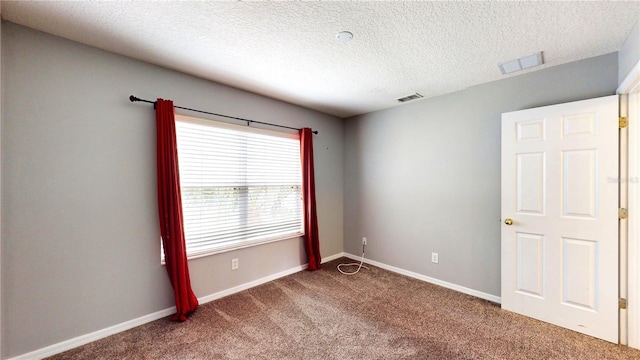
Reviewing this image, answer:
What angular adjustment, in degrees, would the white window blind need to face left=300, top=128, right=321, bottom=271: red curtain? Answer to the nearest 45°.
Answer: approximately 45° to its left

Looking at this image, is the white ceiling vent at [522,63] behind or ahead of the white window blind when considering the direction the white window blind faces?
ahead

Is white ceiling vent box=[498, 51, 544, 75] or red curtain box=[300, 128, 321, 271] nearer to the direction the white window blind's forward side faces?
the white ceiling vent

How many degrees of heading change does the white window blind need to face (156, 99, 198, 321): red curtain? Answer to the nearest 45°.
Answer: approximately 90° to its right

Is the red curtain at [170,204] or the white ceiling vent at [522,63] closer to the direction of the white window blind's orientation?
the white ceiling vent

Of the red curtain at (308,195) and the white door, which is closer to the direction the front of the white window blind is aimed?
the white door

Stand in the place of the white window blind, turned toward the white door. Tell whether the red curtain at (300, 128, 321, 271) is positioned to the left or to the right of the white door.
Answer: left

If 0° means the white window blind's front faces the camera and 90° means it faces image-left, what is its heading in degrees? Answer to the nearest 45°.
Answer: approximately 315°

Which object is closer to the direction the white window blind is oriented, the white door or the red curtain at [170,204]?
the white door
